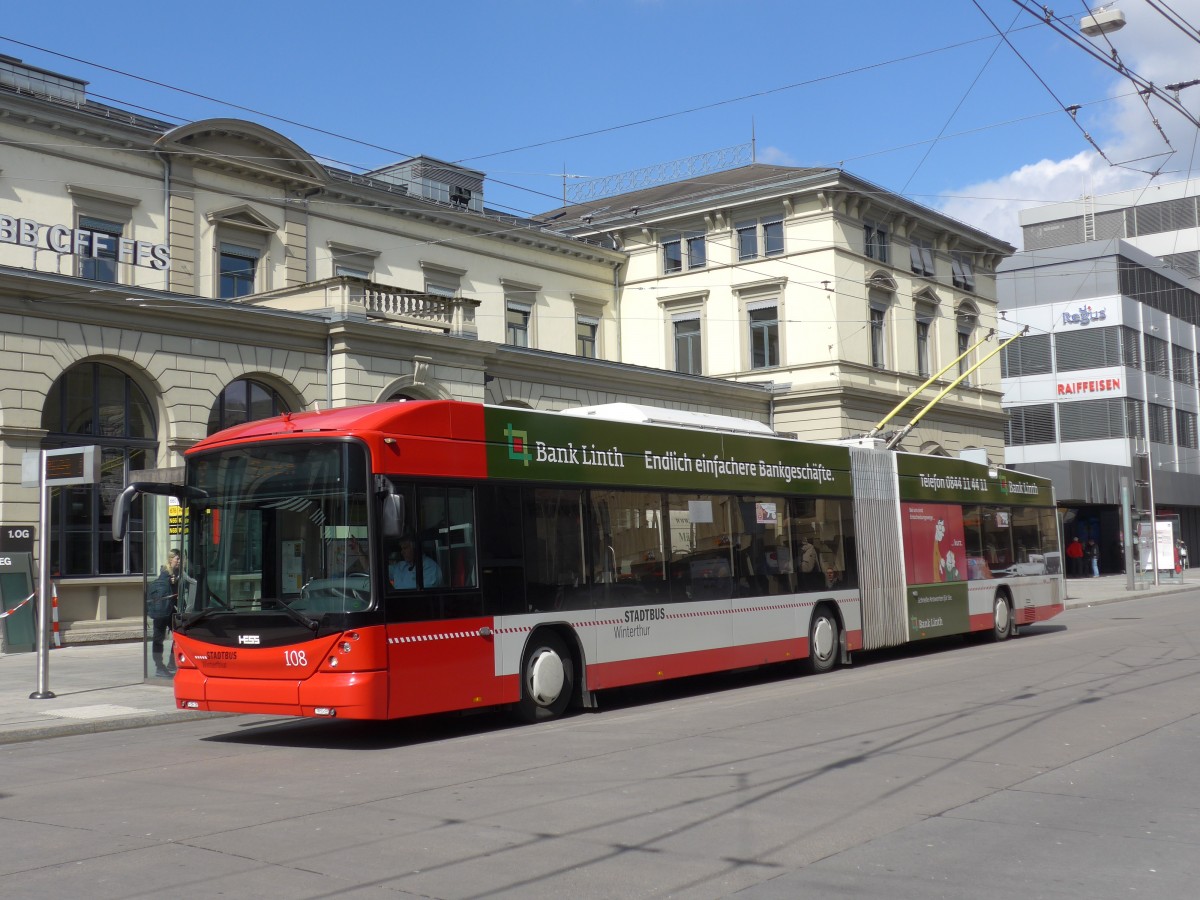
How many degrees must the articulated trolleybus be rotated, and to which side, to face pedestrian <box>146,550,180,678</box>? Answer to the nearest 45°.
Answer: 0° — it already faces them

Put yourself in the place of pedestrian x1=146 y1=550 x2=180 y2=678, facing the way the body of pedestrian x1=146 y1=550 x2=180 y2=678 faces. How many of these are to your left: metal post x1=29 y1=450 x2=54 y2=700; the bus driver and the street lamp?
0

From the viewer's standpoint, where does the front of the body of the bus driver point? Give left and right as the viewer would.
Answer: facing the viewer and to the left of the viewer

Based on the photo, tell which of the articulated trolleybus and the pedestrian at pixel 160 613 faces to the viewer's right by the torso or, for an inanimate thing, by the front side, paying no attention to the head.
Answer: the pedestrian

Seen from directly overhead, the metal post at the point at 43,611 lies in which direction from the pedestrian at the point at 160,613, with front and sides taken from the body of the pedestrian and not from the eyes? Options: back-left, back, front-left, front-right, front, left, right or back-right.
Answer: back-right

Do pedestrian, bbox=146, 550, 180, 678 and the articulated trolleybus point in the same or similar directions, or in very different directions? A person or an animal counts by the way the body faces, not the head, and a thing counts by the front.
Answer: very different directions

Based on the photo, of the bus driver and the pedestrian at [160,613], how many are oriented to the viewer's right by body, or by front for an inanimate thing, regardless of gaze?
1

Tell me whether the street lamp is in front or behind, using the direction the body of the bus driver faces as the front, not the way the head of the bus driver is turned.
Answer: behind

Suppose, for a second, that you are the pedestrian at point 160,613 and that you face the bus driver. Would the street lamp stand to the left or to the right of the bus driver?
left

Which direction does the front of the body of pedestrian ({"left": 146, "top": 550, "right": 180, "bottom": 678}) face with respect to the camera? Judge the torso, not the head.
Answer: to the viewer's right

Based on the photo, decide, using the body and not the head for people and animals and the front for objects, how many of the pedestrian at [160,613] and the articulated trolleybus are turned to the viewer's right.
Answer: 1
